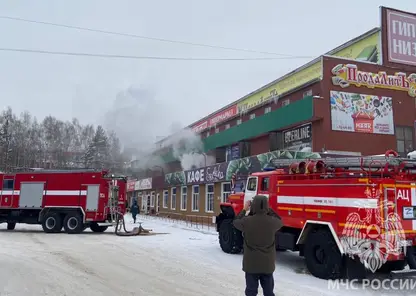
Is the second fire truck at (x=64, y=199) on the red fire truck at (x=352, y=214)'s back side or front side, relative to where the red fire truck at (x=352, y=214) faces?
on the front side

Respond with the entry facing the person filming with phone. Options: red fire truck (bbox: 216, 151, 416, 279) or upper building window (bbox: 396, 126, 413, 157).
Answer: the upper building window

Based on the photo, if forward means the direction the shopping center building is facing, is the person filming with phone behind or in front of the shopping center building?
in front

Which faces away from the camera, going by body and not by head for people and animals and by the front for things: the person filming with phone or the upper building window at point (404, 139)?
the person filming with phone

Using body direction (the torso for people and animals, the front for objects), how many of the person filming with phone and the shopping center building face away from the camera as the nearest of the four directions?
1

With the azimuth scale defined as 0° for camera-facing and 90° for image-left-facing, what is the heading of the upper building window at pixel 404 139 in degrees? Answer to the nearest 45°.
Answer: approximately 0°

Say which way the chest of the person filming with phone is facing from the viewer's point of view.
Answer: away from the camera

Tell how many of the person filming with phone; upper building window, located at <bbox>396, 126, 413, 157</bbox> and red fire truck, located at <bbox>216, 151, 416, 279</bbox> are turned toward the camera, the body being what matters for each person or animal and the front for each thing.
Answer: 1

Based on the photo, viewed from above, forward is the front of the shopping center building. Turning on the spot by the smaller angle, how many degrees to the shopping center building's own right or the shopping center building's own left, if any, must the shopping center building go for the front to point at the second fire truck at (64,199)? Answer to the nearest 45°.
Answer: approximately 45° to the shopping center building's own right

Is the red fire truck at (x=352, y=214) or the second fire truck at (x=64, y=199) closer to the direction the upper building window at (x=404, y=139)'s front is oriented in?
the red fire truck

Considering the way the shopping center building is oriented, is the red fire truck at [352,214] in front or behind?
in front

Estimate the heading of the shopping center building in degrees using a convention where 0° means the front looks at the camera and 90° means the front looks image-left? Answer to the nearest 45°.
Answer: approximately 45°

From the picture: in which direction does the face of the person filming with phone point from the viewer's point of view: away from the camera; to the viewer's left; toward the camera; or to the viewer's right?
away from the camera
